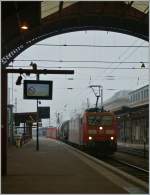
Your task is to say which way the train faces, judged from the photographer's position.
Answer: facing the viewer and to the right of the viewer

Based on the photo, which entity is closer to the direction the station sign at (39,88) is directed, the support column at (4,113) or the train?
the support column

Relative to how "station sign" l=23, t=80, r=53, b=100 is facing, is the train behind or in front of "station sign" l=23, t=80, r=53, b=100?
behind

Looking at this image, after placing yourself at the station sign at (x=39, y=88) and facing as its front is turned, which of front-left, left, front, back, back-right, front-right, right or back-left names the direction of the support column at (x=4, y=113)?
front

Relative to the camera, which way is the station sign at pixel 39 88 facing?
toward the camera

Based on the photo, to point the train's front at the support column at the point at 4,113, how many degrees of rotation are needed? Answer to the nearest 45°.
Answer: approximately 45° to its right

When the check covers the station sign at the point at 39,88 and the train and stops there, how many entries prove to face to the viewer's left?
0
